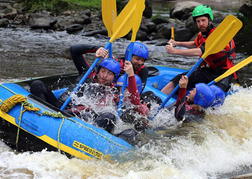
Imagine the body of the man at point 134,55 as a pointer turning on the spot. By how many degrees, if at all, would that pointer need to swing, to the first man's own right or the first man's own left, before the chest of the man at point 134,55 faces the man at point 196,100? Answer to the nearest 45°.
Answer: approximately 90° to the first man's own left

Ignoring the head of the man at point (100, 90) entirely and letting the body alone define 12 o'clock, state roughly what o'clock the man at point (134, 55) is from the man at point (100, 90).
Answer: the man at point (134, 55) is roughly at 6 o'clock from the man at point (100, 90).

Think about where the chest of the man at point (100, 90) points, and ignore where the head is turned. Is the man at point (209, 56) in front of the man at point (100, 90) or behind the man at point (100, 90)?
behind

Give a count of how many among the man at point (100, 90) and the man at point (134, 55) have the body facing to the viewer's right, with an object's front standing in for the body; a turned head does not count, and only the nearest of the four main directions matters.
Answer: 0

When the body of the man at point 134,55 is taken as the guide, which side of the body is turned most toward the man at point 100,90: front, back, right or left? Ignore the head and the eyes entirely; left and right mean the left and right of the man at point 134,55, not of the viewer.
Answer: front

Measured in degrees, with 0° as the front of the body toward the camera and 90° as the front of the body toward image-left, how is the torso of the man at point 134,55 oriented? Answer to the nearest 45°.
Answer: approximately 45°

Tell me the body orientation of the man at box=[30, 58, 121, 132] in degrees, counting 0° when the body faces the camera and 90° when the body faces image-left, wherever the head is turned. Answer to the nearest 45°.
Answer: approximately 45°
